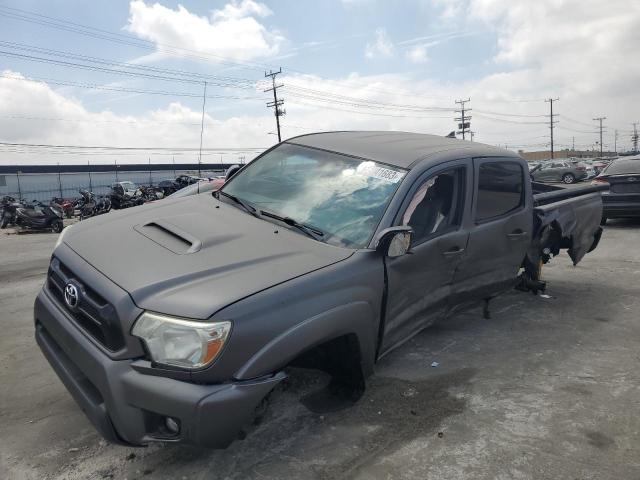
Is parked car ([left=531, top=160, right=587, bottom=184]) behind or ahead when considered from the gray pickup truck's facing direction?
behind

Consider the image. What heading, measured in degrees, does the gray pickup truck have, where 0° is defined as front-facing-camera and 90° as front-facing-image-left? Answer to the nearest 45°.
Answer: approximately 45°

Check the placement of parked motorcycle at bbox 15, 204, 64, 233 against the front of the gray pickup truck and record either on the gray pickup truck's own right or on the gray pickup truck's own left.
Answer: on the gray pickup truck's own right

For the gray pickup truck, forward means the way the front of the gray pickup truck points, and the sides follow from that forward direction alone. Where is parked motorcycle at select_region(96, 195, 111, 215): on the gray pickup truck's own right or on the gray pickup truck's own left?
on the gray pickup truck's own right

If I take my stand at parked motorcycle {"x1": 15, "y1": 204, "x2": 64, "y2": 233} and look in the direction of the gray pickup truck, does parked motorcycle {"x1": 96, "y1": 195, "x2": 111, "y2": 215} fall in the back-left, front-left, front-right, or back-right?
back-left
